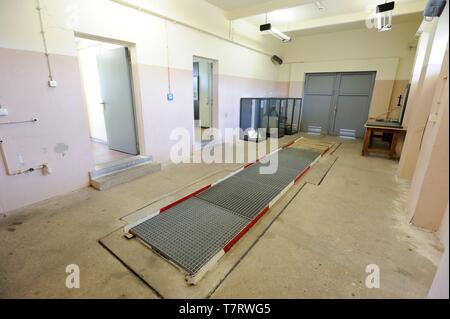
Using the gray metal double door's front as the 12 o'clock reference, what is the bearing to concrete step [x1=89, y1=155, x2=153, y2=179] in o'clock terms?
The concrete step is roughly at 1 o'clock from the gray metal double door.

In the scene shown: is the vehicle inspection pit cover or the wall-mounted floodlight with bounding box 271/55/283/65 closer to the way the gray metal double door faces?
the vehicle inspection pit cover

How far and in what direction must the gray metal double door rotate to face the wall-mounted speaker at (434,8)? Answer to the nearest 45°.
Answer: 0° — it already faces it

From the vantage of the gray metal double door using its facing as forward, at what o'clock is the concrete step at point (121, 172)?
The concrete step is roughly at 1 o'clock from the gray metal double door.

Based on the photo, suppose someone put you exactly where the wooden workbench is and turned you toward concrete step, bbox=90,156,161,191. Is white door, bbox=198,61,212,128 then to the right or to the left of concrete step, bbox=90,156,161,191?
right

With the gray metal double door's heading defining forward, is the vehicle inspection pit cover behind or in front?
in front

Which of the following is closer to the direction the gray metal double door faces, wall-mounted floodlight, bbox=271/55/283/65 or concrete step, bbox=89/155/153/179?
the concrete step

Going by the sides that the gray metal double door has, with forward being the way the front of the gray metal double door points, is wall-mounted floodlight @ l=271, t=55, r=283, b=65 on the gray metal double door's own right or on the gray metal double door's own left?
on the gray metal double door's own right

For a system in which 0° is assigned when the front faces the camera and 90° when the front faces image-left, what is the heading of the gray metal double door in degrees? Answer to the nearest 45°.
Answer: approximately 0°

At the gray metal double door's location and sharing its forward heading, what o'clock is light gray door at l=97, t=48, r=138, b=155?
The light gray door is roughly at 1 o'clock from the gray metal double door.

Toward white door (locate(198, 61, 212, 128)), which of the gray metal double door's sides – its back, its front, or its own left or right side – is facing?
right

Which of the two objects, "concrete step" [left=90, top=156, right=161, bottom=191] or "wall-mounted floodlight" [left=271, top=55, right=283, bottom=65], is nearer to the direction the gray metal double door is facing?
the concrete step

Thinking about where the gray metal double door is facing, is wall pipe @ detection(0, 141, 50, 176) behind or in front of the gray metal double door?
in front
